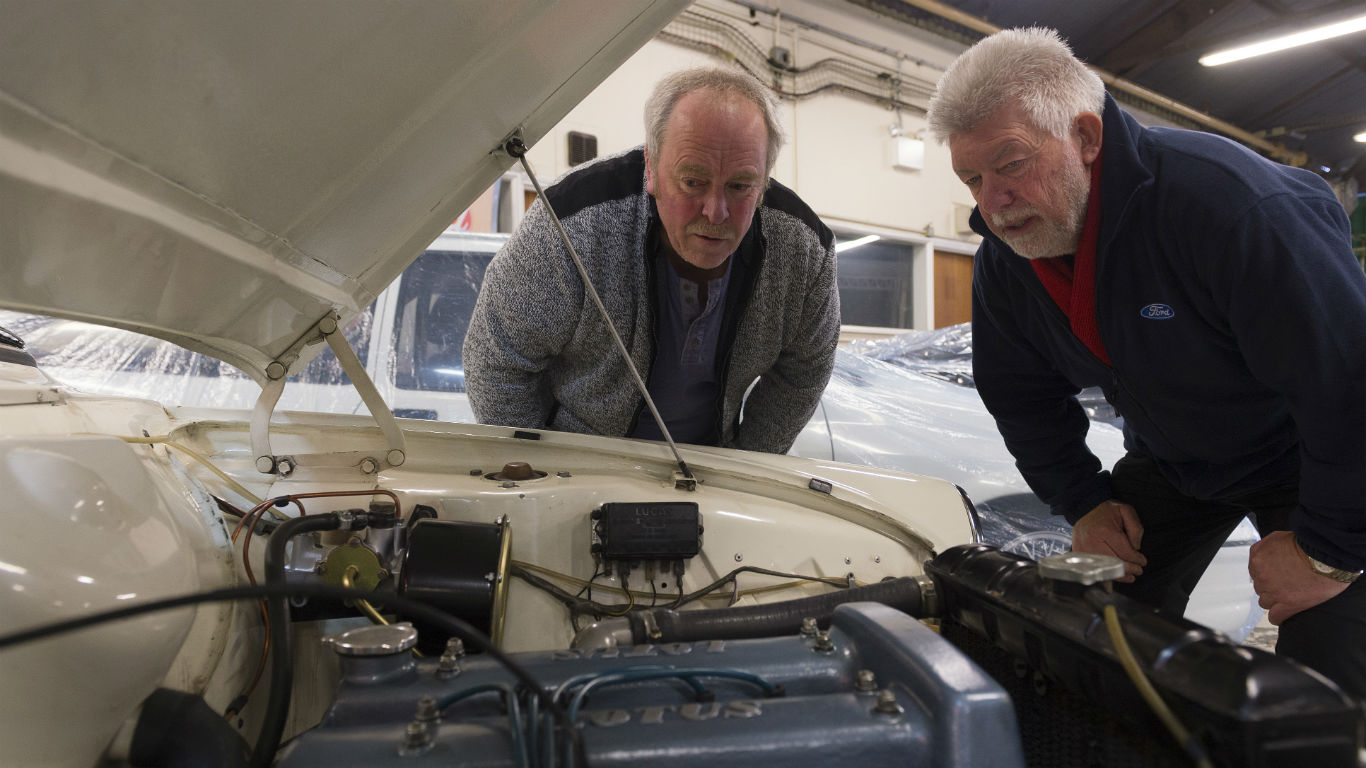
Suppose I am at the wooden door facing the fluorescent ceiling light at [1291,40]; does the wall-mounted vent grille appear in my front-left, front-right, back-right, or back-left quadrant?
back-right

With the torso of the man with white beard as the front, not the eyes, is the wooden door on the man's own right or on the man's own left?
on the man's own right

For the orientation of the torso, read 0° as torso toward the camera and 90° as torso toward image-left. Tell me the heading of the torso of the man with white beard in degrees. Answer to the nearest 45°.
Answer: approximately 45°

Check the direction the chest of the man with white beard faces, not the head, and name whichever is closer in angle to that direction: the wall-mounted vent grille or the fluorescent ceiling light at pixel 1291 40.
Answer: the wall-mounted vent grille

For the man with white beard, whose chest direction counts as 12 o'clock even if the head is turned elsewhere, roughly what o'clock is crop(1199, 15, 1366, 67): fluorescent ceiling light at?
The fluorescent ceiling light is roughly at 5 o'clock from the man with white beard.

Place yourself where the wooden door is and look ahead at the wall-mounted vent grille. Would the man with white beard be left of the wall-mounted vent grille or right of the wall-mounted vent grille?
left

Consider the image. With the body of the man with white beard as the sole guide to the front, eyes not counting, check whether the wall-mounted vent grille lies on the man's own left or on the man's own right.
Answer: on the man's own right

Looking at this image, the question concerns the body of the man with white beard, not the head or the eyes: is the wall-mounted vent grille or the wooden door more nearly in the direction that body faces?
the wall-mounted vent grille

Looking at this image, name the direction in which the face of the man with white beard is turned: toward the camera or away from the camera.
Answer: toward the camera

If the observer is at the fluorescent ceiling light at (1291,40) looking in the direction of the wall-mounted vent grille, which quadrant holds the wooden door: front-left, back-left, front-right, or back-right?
front-right
